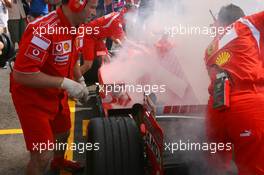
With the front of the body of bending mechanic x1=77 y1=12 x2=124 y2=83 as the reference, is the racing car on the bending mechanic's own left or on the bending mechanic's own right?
on the bending mechanic's own right

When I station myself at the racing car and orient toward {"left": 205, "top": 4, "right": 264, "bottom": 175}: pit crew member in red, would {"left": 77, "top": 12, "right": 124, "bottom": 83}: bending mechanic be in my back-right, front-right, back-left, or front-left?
back-left

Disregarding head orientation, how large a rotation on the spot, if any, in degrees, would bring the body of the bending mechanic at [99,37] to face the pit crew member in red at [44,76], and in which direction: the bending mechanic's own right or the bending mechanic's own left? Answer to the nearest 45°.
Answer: approximately 90° to the bending mechanic's own right

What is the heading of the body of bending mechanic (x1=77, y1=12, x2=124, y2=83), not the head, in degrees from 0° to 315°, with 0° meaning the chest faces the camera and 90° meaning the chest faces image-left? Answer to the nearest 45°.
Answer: approximately 270°
